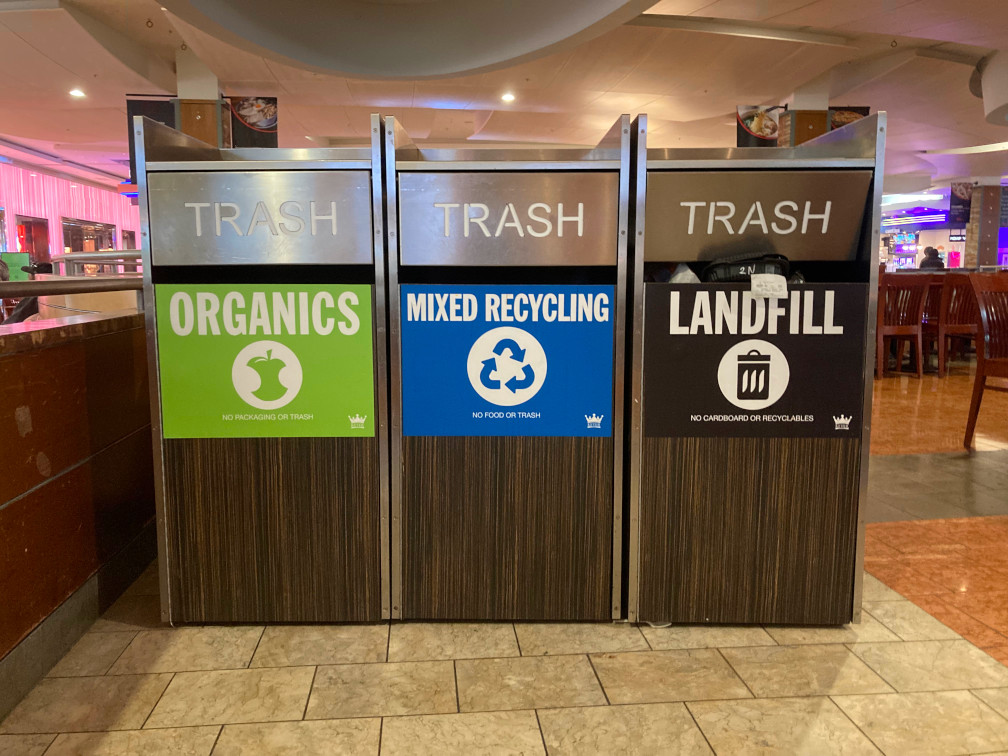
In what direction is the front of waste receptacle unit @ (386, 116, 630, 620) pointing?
toward the camera

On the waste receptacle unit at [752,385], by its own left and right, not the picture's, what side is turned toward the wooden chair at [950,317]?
back

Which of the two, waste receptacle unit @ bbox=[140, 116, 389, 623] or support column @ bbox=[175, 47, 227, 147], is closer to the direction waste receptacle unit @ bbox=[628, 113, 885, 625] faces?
the waste receptacle unit

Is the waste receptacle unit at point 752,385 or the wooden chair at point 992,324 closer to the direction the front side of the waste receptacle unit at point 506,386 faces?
the waste receptacle unit

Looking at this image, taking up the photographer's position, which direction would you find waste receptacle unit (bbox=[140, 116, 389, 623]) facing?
facing the viewer

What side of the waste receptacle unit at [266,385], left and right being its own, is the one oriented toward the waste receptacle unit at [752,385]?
left

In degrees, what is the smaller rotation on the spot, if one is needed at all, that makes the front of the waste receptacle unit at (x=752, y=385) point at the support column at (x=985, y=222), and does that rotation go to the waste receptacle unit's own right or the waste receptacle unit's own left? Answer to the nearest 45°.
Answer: approximately 180°

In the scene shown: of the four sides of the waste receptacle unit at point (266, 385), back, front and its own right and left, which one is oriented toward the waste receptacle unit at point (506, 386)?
left

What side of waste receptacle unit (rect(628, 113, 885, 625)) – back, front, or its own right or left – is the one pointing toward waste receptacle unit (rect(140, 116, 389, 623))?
right

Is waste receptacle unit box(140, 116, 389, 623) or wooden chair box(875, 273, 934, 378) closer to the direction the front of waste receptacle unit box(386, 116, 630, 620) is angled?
the waste receptacle unit

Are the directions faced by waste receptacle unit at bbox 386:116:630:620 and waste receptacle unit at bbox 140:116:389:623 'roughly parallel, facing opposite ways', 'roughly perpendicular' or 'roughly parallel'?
roughly parallel

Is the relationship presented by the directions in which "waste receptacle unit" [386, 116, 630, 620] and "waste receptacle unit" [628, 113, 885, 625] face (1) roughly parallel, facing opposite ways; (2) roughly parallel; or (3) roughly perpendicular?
roughly parallel

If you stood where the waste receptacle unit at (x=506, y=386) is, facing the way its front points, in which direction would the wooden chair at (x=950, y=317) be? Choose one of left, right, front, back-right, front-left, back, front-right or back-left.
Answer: back-left

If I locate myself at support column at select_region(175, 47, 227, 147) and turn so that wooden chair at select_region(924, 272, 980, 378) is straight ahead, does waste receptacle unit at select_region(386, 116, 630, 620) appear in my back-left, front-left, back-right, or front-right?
front-right

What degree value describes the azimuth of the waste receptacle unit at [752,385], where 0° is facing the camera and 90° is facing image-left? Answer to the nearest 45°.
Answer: approximately 0°
